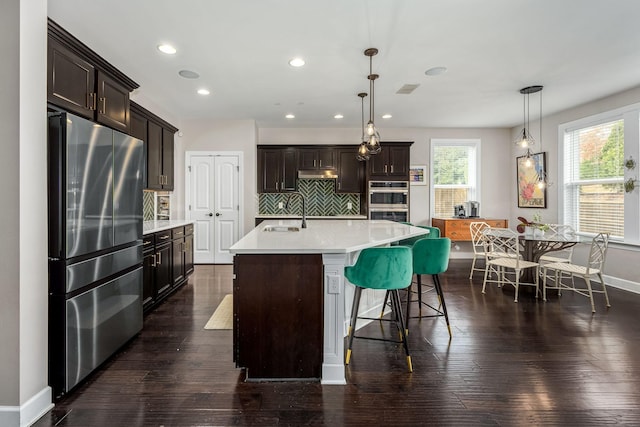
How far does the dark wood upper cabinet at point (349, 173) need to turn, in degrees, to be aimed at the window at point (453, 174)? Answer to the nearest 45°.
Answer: approximately 90° to its left

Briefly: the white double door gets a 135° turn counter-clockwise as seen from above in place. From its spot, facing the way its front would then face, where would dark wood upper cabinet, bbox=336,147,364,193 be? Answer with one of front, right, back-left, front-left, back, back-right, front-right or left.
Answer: front-right

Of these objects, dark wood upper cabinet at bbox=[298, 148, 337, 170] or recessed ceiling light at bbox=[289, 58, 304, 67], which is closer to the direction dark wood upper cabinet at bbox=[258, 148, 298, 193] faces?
the recessed ceiling light

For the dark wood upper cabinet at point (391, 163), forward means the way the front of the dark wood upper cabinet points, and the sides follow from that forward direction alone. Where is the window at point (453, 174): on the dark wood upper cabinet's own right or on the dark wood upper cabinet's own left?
on the dark wood upper cabinet's own left

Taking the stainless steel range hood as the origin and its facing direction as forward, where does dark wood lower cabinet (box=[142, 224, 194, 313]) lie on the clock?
The dark wood lower cabinet is roughly at 1 o'clock from the stainless steel range hood.

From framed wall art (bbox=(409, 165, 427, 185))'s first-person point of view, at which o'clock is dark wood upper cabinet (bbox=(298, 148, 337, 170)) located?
The dark wood upper cabinet is roughly at 2 o'clock from the framed wall art.

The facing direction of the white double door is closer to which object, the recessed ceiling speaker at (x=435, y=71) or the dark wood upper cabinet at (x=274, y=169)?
the recessed ceiling speaker

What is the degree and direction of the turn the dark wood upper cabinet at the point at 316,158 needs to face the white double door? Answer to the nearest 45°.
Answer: approximately 90° to its right

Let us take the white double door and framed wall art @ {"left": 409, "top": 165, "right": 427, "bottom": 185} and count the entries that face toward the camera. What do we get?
2

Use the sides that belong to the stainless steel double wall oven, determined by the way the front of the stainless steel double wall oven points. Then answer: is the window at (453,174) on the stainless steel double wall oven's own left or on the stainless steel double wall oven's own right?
on the stainless steel double wall oven's own left
